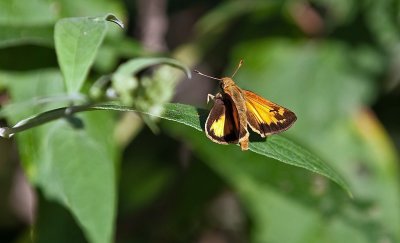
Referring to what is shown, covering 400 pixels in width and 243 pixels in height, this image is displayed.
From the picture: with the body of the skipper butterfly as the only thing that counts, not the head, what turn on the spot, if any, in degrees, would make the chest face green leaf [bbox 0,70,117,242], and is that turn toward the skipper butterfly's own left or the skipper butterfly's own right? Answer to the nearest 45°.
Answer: approximately 45° to the skipper butterfly's own left

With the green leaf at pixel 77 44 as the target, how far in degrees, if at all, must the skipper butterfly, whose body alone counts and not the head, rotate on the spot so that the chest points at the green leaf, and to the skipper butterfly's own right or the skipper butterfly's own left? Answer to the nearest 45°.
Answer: approximately 45° to the skipper butterfly's own left

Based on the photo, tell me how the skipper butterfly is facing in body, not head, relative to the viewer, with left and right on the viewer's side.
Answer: facing away from the viewer and to the left of the viewer
